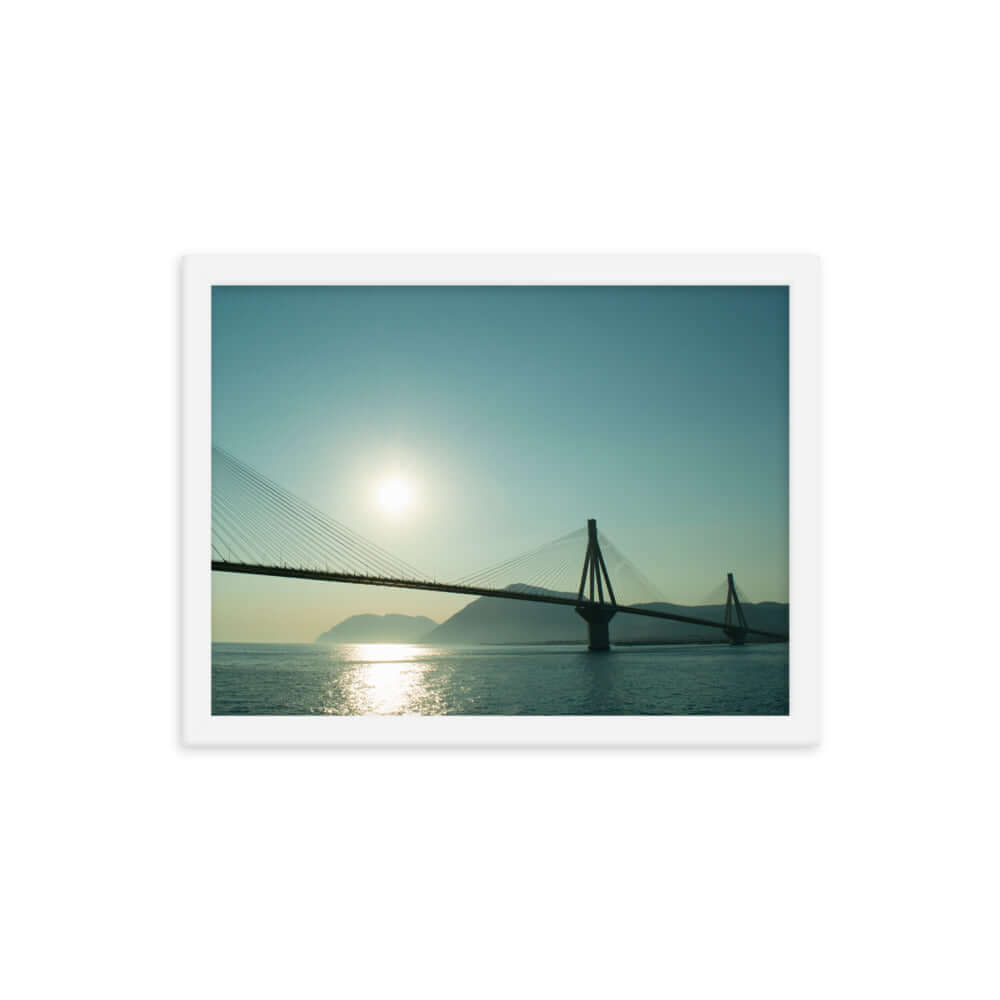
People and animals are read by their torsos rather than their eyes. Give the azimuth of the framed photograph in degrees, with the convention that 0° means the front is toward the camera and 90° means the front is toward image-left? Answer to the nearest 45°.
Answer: approximately 0°
